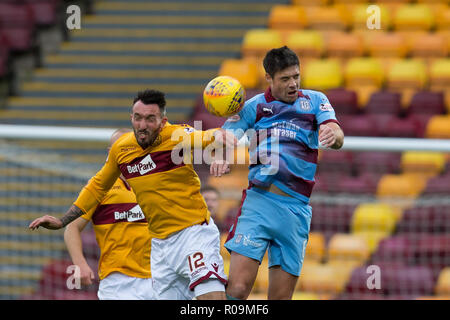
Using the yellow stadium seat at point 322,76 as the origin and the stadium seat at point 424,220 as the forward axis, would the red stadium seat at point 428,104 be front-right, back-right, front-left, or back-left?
front-left

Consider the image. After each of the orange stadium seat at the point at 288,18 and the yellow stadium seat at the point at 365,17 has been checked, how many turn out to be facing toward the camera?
2

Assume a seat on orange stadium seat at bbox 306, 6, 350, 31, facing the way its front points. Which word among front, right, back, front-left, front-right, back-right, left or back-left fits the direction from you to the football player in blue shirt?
front

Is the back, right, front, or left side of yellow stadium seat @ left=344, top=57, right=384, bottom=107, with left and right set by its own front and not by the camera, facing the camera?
front

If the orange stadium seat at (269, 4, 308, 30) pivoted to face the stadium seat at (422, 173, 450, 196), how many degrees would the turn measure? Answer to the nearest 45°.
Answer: approximately 45° to its left

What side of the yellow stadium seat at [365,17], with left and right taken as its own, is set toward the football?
front

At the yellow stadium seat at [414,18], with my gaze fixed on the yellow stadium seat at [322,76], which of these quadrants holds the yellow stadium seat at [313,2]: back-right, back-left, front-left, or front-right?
front-right

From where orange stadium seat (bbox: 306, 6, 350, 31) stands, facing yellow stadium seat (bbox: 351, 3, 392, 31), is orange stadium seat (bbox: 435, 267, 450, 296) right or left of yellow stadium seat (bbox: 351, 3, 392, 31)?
right

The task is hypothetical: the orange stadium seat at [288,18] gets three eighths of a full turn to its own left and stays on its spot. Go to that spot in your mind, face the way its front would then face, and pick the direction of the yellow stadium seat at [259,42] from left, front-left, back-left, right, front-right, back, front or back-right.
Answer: back

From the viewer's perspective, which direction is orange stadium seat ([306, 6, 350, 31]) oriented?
toward the camera

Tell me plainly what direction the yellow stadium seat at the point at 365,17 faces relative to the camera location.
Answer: facing the viewer

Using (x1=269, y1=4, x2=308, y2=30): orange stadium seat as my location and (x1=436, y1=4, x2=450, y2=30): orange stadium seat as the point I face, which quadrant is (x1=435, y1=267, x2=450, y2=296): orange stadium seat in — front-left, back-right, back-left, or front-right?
front-right

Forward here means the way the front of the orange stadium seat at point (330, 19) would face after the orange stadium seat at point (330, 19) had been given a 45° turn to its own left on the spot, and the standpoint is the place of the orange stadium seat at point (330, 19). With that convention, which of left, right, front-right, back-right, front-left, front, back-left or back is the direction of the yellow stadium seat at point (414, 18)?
front-left

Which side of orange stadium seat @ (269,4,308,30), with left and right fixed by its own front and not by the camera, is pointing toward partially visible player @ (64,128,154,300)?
front
